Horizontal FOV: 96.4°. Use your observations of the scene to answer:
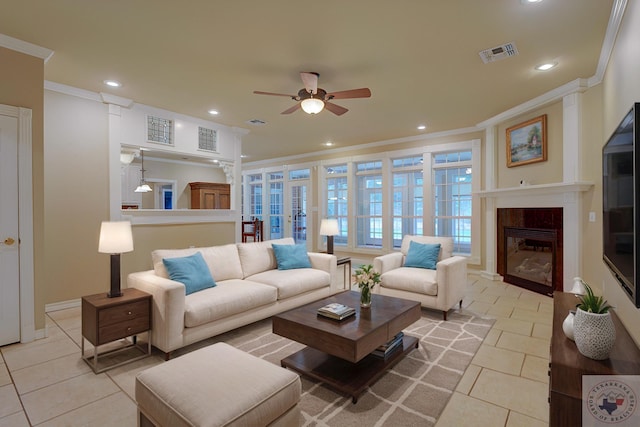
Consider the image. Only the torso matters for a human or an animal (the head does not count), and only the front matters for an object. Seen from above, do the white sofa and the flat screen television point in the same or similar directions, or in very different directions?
very different directions

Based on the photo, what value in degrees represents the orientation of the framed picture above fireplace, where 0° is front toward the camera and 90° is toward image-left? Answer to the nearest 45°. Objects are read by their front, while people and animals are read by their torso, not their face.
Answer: approximately 45°

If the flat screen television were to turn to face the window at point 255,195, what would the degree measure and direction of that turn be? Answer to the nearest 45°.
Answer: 0° — it already faces it

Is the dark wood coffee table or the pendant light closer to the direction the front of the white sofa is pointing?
the dark wood coffee table

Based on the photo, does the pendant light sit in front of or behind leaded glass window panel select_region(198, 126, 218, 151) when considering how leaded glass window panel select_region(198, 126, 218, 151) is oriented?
behind

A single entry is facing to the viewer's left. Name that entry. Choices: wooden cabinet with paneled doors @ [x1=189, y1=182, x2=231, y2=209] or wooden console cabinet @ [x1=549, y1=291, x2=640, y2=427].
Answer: wooden console cabinet @ [x1=549, y1=291, x2=640, y2=427]

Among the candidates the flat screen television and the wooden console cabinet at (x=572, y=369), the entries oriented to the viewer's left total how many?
2

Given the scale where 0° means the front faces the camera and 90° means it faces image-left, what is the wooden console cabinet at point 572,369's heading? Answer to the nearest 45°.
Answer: approximately 90°
